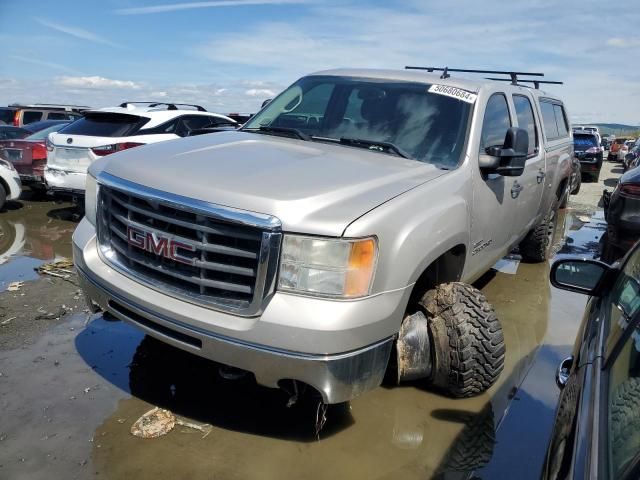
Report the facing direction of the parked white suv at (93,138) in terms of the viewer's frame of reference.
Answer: facing away from the viewer and to the right of the viewer

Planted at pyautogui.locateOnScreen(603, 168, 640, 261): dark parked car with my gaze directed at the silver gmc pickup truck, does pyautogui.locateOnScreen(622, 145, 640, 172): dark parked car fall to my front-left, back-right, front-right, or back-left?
back-right

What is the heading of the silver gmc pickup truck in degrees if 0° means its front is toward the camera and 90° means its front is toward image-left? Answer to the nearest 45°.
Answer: approximately 45°

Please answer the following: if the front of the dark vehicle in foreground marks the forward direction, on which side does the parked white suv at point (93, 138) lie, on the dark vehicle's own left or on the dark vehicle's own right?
on the dark vehicle's own left

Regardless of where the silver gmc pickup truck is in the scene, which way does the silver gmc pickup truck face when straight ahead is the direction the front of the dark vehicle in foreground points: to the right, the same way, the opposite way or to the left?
the opposite way

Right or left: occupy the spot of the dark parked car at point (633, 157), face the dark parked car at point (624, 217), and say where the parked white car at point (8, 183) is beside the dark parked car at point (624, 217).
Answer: right

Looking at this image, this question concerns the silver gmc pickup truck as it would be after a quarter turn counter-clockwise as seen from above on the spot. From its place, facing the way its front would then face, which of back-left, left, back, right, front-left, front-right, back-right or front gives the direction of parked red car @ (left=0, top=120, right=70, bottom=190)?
back

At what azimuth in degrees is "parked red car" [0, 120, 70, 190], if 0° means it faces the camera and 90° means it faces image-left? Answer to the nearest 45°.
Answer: approximately 225°

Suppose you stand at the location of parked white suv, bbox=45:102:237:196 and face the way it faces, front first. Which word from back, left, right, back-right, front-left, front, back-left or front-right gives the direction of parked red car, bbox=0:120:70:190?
left

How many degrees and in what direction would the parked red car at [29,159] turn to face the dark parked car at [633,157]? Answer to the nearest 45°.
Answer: approximately 45° to its right

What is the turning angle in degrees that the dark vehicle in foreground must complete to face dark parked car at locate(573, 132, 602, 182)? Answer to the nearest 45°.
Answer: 0° — it already faces it
